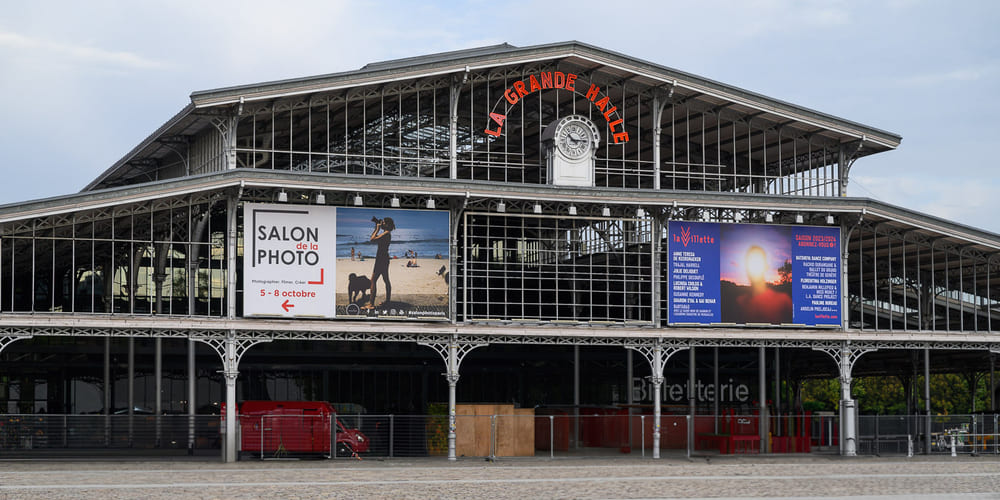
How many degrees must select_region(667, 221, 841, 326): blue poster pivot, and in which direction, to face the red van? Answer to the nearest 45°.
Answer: approximately 45° to its right

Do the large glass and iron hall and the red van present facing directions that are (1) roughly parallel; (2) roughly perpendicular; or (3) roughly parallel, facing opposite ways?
roughly perpendicular

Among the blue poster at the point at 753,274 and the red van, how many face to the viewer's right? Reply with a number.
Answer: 1

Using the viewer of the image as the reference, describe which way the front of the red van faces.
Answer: facing to the right of the viewer

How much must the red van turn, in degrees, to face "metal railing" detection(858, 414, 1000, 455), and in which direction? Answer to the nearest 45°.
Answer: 0° — it already faces it

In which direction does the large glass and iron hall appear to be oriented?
toward the camera

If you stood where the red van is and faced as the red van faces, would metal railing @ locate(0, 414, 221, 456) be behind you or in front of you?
behind

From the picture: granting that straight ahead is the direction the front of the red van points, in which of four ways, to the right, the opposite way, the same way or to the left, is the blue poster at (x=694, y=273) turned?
to the right

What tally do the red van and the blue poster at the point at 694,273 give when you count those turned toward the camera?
1

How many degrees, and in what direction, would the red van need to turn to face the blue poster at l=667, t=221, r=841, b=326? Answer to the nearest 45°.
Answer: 0° — it already faces it
